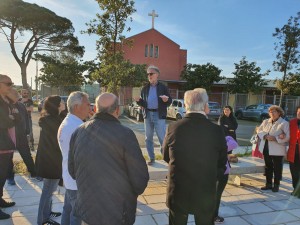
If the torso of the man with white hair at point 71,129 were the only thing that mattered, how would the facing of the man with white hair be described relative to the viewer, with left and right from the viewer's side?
facing to the right of the viewer

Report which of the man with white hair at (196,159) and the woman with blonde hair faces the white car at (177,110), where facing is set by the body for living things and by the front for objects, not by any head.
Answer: the man with white hair

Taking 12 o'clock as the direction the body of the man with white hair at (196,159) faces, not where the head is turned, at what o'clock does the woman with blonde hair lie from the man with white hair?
The woman with blonde hair is roughly at 1 o'clock from the man with white hair.

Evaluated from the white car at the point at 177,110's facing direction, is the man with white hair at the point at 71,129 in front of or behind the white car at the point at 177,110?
in front

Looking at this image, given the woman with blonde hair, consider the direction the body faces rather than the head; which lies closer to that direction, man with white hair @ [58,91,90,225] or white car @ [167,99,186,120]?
the man with white hair

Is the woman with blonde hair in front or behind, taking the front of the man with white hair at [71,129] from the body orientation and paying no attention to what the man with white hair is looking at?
in front

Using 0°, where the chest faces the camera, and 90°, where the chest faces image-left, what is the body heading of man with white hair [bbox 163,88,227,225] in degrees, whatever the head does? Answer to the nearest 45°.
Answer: approximately 180°

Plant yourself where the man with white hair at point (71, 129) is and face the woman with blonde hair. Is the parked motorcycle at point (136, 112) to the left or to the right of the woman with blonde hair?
left

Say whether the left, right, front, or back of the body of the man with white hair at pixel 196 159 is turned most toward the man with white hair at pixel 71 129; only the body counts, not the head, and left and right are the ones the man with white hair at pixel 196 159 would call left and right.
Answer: left

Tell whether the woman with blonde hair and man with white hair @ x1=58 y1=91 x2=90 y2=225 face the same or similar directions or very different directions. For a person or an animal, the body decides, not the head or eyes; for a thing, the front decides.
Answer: very different directions

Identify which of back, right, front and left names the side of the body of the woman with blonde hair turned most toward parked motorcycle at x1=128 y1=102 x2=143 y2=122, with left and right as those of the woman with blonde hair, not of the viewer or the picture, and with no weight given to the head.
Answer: right
